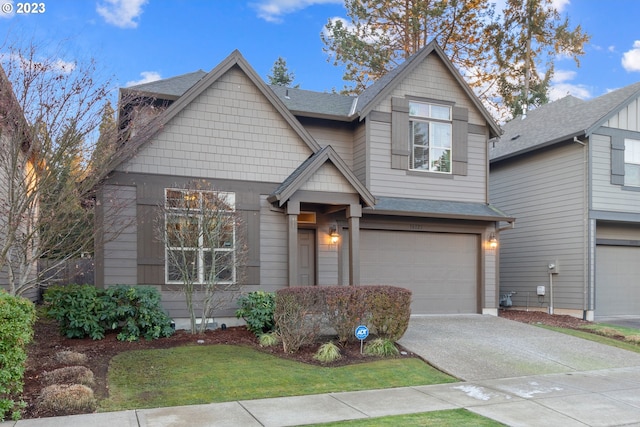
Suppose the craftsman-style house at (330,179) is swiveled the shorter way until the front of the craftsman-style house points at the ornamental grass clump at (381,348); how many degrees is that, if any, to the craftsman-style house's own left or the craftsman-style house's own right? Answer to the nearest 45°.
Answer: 0° — it already faces it

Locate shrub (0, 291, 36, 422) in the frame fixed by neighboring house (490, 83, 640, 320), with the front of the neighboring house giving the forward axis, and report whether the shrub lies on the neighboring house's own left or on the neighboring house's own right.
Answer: on the neighboring house's own right

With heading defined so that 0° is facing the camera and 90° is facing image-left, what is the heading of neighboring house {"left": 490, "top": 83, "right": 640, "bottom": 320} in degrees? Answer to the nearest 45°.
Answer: approximately 315°

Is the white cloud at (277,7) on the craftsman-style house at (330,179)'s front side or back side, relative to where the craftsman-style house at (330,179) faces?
on the back side

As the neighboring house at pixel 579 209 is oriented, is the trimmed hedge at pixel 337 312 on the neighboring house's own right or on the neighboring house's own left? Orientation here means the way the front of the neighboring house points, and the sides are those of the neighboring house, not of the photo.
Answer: on the neighboring house's own right

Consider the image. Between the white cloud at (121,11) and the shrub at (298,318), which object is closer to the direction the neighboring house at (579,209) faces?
the shrub

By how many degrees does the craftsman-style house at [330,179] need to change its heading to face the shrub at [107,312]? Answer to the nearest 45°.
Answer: approximately 45° to its right

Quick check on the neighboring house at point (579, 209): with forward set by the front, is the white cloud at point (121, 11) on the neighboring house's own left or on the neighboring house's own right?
on the neighboring house's own right

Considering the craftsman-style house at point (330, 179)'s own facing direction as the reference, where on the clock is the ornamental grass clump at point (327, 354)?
The ornamental grass clump is roughly at 12 o'clock from the craftsman-style house.

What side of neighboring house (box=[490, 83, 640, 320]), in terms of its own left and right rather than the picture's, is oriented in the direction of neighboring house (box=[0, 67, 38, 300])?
right

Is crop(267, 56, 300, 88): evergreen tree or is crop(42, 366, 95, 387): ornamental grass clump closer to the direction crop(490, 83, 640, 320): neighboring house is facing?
the ornamental grass clump
